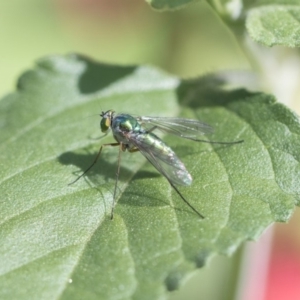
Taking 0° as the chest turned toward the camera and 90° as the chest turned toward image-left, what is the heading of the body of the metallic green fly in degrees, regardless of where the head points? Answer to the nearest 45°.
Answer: approximately 90°
